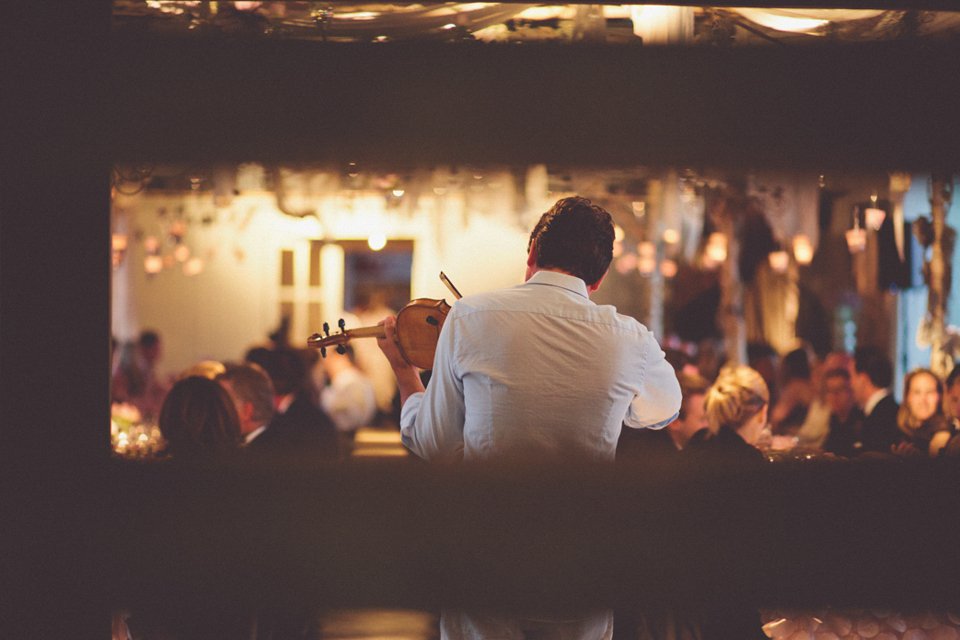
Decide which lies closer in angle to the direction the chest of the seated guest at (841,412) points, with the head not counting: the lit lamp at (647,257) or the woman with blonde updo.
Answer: the woman with blonde updo

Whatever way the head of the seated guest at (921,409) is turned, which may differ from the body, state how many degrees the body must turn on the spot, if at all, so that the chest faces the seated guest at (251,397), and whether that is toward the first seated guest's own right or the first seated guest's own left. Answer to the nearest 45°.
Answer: approximately 45° to the first seated guest's own right

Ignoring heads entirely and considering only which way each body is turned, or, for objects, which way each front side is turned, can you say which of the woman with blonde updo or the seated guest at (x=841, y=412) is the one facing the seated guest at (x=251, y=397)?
the seated guest at (x=841, y=412)

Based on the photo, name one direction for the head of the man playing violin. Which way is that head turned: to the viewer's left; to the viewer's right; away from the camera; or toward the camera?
away from the camera

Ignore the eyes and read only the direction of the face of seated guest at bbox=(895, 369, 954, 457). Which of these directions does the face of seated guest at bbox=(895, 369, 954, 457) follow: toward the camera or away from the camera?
toward the camera

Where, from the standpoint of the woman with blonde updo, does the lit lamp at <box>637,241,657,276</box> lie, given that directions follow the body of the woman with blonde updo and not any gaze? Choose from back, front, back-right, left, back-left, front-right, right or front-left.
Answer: front-left

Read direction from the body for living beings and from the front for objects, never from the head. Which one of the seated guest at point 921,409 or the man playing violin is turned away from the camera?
the man playing violin

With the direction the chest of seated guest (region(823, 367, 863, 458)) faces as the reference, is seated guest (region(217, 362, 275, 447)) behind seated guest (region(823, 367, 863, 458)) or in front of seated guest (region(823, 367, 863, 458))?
in front

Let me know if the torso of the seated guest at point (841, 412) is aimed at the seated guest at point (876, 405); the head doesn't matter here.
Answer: no

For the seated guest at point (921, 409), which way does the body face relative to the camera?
toward the camera

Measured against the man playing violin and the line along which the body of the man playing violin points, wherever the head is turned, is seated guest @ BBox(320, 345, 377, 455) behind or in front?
in front

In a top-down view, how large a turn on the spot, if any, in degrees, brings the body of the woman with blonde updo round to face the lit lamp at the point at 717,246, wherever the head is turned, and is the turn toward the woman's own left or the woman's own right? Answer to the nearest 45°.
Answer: approximately 45° to the woman's own left

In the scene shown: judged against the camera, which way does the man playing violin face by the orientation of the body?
away from the camera

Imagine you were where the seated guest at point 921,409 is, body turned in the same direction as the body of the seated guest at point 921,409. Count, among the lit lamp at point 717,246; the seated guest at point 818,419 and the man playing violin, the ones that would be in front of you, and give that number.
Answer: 1

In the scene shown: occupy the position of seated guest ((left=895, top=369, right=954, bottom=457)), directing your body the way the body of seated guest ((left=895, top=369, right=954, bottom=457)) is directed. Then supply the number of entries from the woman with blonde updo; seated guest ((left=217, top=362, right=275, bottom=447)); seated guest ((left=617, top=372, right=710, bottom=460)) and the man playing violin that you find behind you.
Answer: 0
